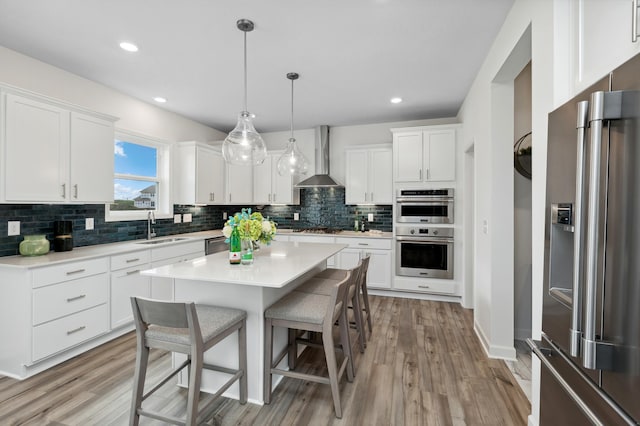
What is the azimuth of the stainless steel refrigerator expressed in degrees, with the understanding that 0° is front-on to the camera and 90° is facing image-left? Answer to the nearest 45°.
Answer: approximately 45°

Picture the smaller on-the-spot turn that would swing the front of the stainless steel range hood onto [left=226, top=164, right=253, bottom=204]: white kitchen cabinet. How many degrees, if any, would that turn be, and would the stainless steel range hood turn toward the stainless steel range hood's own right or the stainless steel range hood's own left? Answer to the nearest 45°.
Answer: approximately 90° to the stainless steel range hood's own right

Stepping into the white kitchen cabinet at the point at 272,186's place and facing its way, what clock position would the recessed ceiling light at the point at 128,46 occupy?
The recessed ceiling light is roughly at 1 o'clock from the white kitchen cabinet.

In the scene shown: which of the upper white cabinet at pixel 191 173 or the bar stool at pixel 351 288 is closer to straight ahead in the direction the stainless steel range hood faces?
the bar stool

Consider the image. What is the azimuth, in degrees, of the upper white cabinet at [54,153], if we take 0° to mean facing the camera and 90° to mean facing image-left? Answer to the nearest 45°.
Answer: approximately 315°

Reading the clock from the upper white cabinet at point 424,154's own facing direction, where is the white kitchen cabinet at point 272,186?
The white kitchen cabinet is roughly at 3 o'clock from the upper white cabinet.

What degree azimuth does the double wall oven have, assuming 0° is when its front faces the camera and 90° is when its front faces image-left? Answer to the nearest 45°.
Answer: approximately 0°

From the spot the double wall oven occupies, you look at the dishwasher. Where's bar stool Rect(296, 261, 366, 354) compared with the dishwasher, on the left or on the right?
left

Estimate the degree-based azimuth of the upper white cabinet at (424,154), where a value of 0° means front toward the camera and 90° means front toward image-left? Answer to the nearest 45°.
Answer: approximately 0°
